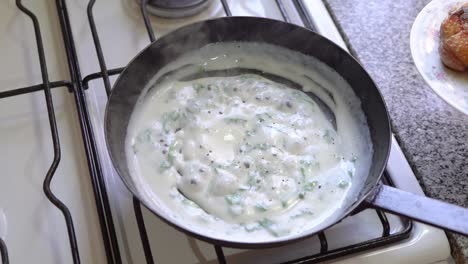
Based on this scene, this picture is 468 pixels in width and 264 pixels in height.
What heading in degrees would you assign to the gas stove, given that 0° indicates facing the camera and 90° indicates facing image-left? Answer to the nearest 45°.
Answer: approximately 0°
